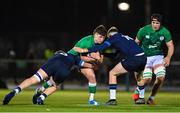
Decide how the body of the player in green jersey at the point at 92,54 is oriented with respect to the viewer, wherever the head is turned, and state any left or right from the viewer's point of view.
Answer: facing to the right of the viewer

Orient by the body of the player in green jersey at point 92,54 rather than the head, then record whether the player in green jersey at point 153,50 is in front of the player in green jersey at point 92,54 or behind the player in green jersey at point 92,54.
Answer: in front

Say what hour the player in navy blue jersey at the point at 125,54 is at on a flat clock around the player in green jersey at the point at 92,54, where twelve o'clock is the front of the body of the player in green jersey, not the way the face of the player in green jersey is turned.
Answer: The player in navy blue jersey is roughly at 12 o'clock from the player in green jersey.

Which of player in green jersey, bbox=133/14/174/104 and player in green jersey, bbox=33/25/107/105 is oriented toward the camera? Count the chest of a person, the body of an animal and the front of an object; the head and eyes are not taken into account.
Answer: player in green jersey, bbox=133/14/174/104

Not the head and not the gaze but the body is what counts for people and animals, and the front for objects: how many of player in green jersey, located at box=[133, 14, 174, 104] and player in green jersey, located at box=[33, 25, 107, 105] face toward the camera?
1

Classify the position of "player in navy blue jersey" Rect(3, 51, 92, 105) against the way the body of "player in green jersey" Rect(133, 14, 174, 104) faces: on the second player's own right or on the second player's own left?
on the second player's own right

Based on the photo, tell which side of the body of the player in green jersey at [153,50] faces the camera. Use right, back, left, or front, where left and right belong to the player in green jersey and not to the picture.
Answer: front
